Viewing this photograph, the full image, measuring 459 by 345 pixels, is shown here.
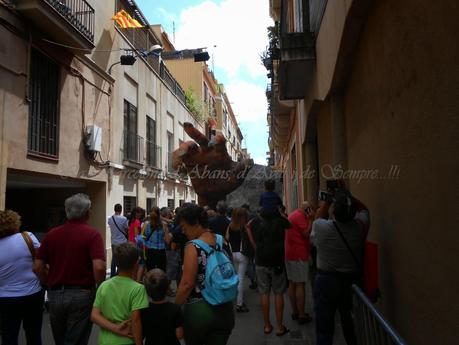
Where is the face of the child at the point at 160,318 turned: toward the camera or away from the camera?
away from the camera

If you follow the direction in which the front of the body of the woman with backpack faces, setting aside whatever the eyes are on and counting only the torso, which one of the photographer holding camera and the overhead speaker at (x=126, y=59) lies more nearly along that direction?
the overhead speaker

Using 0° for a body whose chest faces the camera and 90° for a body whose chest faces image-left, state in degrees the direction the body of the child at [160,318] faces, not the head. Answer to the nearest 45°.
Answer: approximately 180°

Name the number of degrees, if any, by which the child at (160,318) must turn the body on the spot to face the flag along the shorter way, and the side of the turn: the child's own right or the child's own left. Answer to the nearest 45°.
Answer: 0° — they already face it

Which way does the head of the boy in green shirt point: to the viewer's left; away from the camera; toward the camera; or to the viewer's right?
away from the camera

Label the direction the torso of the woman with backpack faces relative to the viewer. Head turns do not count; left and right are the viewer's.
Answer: facing away from the viewer and to the left of the viewer

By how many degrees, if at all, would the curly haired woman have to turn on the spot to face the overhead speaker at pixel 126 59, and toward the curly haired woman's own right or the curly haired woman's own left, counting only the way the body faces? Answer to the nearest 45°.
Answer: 0° — they already face it

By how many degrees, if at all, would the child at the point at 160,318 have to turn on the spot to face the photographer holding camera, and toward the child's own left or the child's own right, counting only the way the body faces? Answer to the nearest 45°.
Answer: approximately 90° to the child's own right

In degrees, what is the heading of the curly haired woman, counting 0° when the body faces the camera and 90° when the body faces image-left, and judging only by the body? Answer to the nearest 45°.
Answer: approximately 180°

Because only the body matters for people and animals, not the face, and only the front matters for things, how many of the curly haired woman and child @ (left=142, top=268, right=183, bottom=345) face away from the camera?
2
